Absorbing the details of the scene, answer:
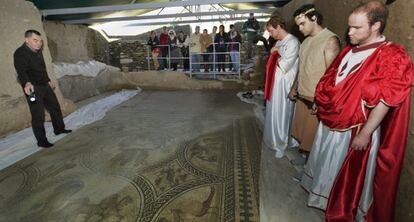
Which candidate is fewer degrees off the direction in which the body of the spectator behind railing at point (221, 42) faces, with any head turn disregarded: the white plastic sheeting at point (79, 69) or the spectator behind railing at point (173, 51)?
the white plastic sheeting

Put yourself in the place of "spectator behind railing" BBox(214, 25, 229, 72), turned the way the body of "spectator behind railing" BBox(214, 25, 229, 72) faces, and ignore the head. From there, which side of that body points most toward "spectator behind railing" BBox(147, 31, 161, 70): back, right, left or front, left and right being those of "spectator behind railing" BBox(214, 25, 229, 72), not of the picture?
right

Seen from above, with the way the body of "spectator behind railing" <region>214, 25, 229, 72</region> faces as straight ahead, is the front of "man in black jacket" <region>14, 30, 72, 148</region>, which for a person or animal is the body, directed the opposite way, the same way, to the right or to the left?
to the left

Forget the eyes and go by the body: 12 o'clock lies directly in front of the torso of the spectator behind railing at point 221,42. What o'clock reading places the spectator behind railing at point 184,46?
the spectator behind railing at point 184,46 is roughly at 4 o'clock from the spectator behind railing at point 221,42.

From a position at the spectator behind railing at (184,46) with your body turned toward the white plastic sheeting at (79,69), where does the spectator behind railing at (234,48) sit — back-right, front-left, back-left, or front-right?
back-left

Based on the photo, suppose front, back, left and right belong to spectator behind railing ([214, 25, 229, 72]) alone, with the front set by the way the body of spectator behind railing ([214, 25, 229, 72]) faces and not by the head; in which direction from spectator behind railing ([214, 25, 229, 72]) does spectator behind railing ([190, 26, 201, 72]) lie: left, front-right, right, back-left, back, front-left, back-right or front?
right

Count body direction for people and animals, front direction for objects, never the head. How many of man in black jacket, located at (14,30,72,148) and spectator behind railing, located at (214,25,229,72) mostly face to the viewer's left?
0

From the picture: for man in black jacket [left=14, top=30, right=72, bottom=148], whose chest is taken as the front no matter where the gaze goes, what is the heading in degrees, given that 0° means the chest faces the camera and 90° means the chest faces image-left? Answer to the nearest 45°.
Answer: approximately 315°

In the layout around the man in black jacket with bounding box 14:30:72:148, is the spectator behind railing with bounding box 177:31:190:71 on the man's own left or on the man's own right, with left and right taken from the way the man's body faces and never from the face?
on the man's own left

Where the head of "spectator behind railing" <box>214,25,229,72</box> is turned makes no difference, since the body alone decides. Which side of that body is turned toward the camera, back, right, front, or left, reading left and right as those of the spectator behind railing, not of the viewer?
front

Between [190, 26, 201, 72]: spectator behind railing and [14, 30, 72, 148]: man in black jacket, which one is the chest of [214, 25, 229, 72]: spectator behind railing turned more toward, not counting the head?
the man in black jacket

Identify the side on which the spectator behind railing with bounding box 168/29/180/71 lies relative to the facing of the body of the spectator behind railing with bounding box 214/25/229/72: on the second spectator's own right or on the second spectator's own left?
on the second spectator's own right
